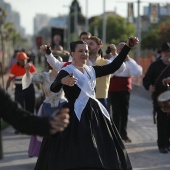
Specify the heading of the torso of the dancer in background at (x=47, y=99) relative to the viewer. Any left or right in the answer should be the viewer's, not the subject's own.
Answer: facing the viewer
